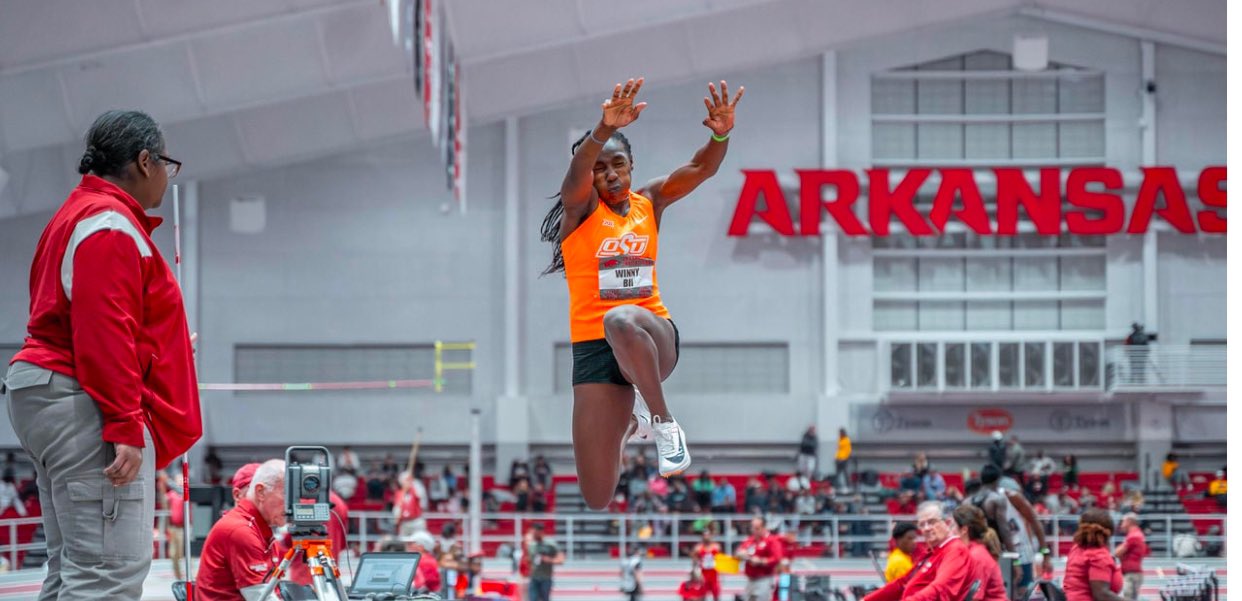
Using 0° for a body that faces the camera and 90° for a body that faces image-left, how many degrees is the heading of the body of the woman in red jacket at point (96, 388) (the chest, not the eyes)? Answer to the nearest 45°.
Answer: approximately 270°

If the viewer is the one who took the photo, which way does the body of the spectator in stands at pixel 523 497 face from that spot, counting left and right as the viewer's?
facing the viewer

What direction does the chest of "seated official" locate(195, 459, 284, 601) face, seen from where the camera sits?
to the viewer's right

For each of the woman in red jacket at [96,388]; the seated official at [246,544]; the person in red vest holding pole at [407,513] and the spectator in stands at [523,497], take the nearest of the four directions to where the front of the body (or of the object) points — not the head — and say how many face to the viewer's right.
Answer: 2

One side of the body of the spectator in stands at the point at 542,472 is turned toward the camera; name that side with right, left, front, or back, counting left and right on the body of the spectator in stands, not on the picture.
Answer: front

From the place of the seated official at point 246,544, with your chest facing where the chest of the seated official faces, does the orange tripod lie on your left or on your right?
on your right

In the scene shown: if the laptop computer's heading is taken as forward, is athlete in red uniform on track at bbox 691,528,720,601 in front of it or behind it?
behind

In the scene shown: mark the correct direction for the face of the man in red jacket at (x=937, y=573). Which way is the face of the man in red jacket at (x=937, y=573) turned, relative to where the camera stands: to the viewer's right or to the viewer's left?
to the viewer's left

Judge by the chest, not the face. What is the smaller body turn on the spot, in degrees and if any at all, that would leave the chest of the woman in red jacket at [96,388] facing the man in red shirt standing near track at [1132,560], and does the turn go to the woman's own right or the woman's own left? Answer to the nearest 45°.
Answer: approximately 45° to the woman's own left

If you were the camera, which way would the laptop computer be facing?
facing the viewer and to the left of the viewer

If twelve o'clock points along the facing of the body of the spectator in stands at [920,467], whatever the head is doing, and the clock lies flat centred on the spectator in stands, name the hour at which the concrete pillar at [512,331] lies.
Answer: The concrete pillar is roughly at 3 o'clock from the spectator in stands.

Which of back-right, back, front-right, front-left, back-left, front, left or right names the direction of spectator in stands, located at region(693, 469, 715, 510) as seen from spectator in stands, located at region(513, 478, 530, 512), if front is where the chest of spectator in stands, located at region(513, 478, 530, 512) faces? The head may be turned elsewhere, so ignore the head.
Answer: left

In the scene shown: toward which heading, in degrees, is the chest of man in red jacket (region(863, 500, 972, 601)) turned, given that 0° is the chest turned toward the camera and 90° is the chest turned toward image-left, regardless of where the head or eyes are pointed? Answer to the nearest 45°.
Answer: approximately 45°

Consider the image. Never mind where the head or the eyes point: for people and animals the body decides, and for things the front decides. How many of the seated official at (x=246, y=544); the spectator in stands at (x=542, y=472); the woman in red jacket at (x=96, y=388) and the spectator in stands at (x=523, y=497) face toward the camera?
2

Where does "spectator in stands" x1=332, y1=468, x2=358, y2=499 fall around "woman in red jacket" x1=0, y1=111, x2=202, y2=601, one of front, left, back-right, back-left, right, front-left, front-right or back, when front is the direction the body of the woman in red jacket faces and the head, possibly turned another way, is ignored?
left
